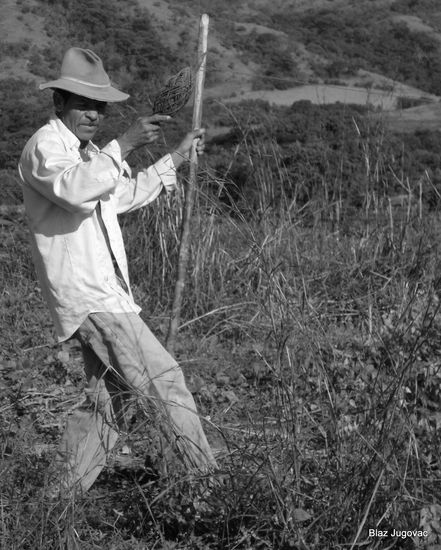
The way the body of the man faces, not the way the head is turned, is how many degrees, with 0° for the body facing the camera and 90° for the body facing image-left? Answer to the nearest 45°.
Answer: approximately 315°

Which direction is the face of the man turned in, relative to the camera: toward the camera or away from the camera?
toward the camera
